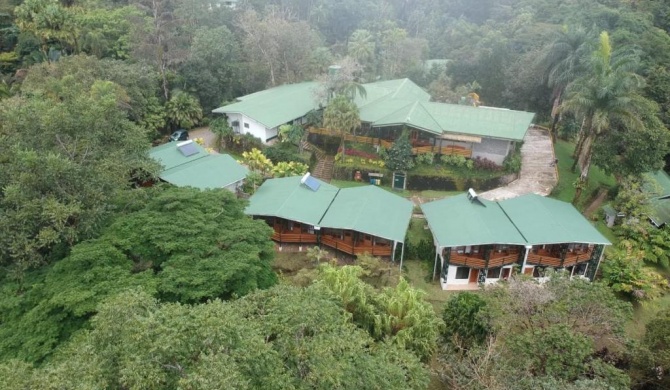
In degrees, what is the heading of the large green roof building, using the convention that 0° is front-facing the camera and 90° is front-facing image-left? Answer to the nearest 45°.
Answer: approximately 0°

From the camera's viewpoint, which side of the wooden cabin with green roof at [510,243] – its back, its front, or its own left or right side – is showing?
front

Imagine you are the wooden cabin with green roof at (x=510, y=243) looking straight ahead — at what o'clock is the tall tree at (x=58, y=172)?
The tall tree is roughly at 2 o'clock from the wooden cabin with green roof.

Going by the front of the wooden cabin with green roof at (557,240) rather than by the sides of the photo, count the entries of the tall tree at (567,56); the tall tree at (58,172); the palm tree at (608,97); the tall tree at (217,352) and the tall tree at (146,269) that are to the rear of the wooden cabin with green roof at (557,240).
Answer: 2

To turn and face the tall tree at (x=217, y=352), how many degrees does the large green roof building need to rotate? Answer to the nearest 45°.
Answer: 0° — it already faces it

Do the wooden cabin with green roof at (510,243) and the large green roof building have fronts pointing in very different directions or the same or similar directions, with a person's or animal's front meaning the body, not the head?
same or similar directions

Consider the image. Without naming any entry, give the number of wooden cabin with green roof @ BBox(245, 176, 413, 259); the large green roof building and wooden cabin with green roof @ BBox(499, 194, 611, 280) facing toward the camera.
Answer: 3

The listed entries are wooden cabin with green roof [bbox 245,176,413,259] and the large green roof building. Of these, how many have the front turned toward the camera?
2

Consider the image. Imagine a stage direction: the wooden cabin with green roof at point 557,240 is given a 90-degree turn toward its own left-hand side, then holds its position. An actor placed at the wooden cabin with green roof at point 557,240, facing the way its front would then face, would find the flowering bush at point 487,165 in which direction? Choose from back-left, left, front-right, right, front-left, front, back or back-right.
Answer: back-left

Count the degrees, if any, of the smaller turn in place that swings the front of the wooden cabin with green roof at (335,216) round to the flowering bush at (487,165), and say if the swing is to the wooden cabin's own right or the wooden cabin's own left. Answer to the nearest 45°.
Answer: approximately 135° to the wooden cabin's own left

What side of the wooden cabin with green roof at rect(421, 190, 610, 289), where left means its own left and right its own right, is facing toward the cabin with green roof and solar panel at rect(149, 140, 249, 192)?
right

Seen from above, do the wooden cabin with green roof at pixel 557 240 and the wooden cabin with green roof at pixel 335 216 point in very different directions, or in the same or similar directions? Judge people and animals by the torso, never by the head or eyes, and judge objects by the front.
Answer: same or similar directions

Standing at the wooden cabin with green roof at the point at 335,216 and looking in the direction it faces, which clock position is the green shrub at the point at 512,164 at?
The green shrub is roughly at 8 o'clock from the wooden cabin with green roof.

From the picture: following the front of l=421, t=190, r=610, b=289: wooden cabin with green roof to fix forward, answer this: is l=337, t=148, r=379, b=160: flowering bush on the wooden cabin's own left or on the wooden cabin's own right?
on the wooden cabin's own right

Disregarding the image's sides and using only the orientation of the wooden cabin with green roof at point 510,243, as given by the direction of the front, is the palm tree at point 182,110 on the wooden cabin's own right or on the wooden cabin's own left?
on the wooden cabin's own right

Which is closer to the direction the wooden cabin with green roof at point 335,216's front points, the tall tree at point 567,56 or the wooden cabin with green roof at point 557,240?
the wooden cabin with green roof

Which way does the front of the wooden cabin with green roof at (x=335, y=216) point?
toward the camera

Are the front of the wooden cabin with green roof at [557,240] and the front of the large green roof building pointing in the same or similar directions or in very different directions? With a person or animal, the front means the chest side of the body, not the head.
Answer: same or similar directions
